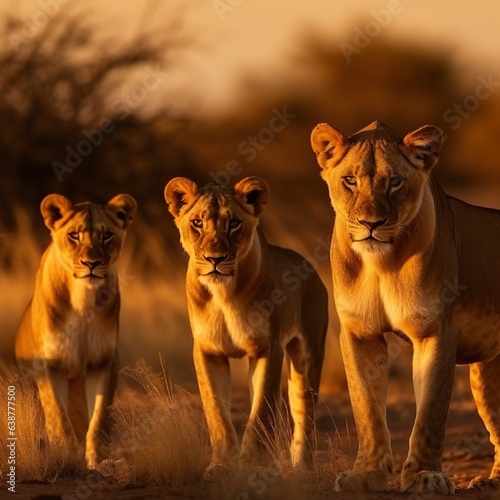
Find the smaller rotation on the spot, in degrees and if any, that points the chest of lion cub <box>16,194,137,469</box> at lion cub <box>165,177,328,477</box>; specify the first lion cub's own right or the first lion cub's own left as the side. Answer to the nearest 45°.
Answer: approximately 45° to the first lion cub's own left

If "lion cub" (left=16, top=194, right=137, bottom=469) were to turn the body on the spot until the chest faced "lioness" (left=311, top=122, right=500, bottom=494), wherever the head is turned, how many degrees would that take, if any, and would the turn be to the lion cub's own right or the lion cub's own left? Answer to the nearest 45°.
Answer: approximately 45° to the lion cub's own left

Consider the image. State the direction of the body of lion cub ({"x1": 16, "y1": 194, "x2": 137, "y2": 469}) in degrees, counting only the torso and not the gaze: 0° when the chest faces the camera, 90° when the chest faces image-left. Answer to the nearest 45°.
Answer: approximately 0°

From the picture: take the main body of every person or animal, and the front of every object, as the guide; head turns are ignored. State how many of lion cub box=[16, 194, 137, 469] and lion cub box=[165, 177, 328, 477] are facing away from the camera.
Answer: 0

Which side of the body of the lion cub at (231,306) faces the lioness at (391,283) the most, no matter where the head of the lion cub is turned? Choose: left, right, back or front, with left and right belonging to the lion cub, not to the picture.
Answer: left

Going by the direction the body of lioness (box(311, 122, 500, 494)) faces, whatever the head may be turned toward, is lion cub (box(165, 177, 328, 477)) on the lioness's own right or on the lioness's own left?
on the lioness's own right

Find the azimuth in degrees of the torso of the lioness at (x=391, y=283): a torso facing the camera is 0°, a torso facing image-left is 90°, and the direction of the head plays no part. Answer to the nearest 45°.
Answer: approximately 45°
